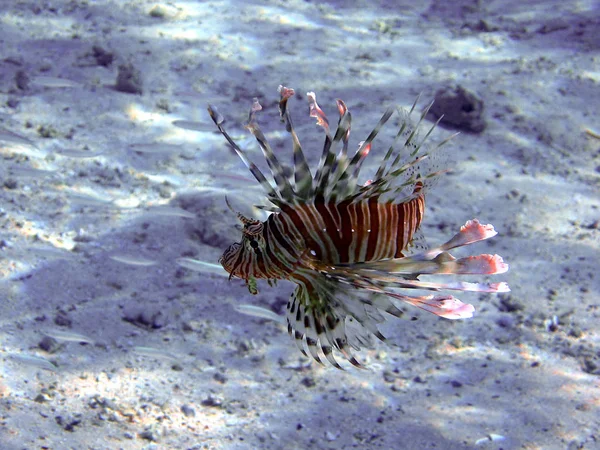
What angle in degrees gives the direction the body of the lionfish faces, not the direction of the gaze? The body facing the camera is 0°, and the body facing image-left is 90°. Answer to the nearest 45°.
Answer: approximately 90°
